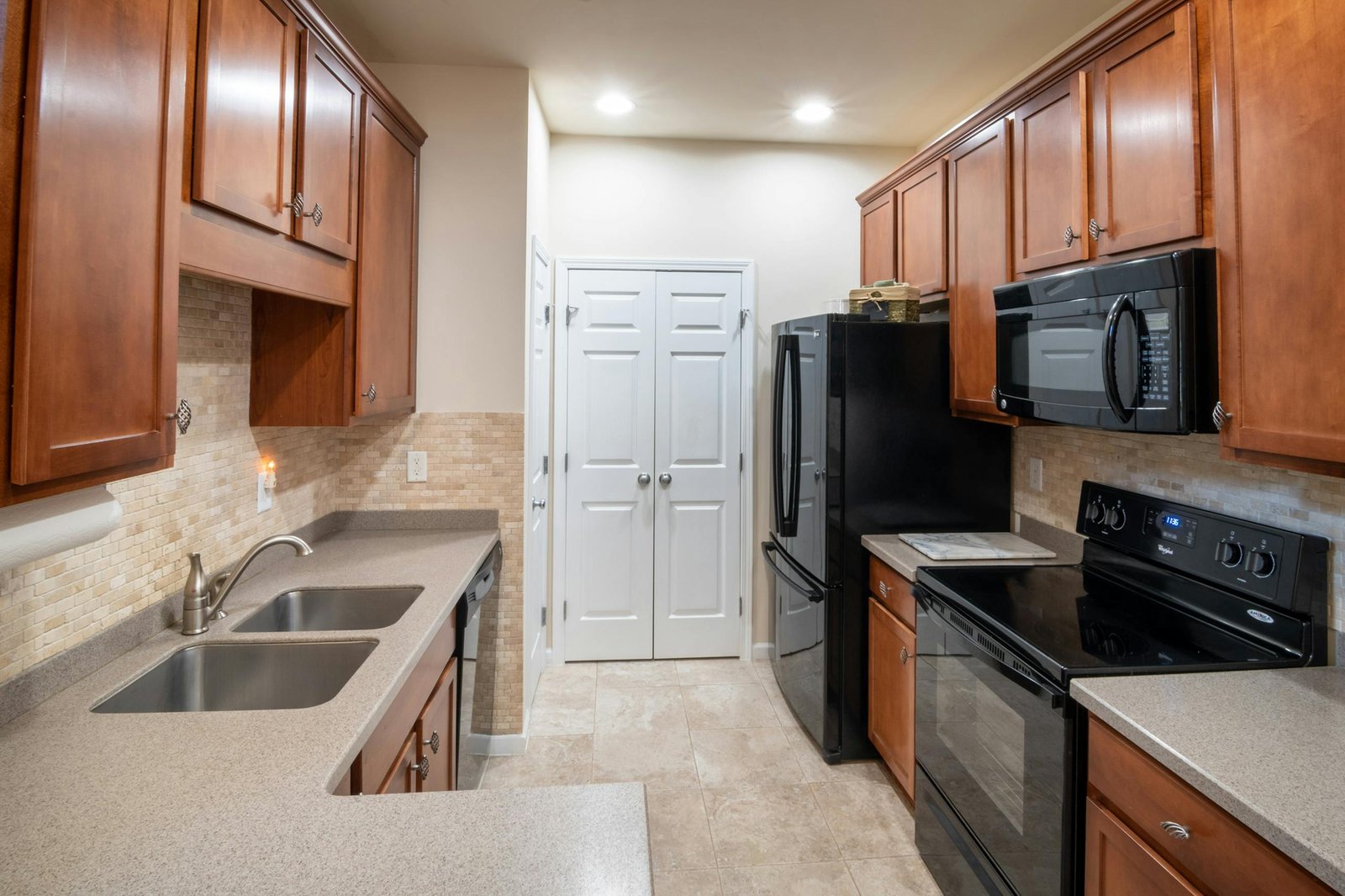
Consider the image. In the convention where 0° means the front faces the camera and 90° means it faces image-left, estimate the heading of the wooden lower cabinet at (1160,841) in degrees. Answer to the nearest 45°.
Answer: approximately 45°

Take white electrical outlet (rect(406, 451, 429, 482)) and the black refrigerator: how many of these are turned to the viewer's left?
1

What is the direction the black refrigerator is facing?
to the viewer's left

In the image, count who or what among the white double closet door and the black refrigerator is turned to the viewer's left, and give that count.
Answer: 1

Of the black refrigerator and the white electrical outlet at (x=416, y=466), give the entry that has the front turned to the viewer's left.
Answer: the black refrigerator

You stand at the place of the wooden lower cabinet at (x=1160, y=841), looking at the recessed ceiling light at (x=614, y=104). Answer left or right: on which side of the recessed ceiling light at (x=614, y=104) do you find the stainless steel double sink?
left
